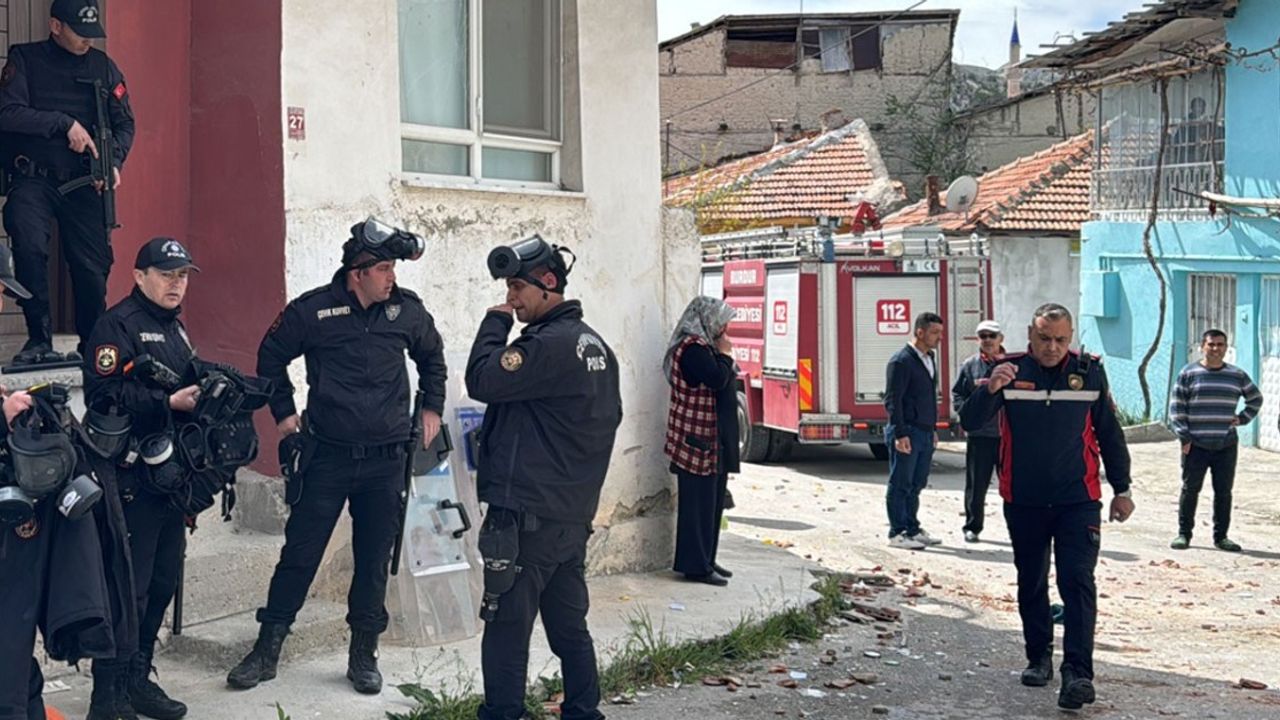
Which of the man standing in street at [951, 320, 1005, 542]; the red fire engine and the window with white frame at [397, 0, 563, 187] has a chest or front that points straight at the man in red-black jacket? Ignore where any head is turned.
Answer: the man standing in street

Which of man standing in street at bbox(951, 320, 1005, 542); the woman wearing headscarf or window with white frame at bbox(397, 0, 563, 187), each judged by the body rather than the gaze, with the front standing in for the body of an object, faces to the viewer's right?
the woman wearing headscarf

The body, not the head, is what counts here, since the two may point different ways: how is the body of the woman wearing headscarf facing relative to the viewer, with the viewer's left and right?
facing to the right of the viewer

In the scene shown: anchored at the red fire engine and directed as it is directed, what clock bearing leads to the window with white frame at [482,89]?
The window with white frame is roughly at 8 o'clock from the red fire engine.
